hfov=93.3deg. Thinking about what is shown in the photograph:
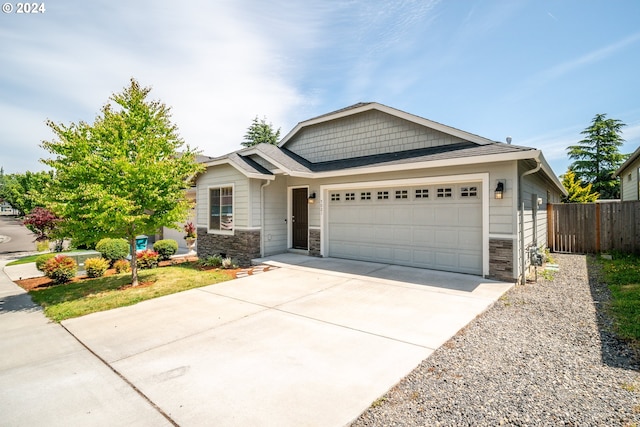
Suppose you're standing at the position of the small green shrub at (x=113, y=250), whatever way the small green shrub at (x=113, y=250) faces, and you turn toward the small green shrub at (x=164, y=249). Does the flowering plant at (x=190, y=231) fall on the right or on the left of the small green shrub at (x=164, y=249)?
left

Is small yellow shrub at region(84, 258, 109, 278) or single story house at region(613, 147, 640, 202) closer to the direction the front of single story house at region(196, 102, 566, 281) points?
the small yellow shrub

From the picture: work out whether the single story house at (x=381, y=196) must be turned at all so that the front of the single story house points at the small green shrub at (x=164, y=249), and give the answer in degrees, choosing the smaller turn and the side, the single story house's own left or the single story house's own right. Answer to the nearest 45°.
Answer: approximately 45° to the single story house's own right

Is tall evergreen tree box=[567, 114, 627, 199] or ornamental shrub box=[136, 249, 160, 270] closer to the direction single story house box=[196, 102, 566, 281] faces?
the ornamental shrub

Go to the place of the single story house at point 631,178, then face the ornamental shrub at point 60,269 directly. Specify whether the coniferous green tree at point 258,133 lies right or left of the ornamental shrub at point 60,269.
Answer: right

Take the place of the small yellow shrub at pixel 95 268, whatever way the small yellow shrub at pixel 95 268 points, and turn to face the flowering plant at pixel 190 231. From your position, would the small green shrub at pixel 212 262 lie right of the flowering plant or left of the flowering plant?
right

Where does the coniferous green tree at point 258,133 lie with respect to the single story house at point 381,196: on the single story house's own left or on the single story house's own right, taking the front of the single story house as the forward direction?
on the single story house's own right

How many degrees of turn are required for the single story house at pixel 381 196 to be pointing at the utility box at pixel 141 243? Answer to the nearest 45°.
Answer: approximately 45° to its right

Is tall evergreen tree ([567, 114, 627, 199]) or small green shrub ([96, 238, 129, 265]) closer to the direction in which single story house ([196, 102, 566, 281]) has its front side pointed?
the small green shrub

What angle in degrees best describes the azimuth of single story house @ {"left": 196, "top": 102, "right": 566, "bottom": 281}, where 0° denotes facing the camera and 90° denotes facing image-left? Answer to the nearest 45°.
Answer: approximately 45°

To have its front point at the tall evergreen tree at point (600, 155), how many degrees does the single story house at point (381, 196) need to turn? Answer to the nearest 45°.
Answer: approximately 180°
